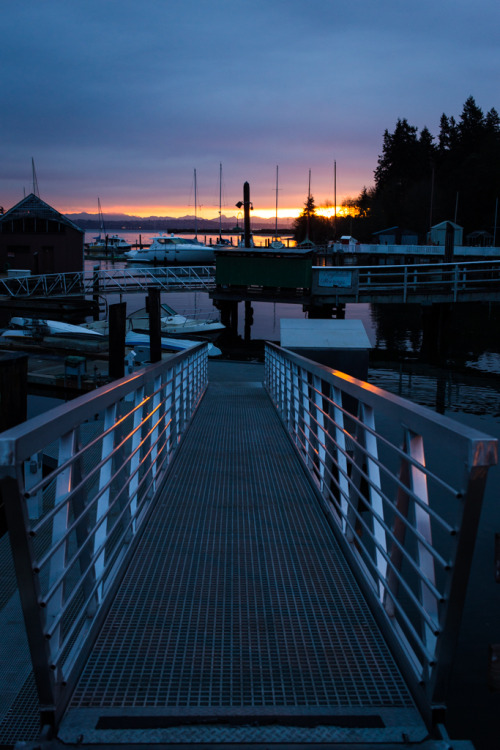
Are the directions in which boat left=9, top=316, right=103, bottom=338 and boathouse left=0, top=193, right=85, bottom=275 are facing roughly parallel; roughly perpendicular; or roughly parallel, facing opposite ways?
roughly perpendicular

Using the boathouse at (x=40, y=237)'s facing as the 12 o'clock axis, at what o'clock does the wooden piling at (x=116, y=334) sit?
The wooden piling is roughly at 12 o'clock from the boathouse.

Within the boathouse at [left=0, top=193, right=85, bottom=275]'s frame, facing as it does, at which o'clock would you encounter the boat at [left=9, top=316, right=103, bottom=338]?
The boat is roughly at 12 o'clock from the boathouse.

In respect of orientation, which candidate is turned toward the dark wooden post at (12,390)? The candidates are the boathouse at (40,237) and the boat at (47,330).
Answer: the boathouse

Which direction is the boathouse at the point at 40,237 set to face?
toward the camera

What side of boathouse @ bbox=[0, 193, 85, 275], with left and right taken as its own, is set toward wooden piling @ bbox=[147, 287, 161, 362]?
front

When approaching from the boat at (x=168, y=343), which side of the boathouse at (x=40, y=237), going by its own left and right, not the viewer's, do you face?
front

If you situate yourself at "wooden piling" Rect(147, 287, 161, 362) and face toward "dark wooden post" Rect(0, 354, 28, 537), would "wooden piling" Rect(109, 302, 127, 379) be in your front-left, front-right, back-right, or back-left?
front-right
